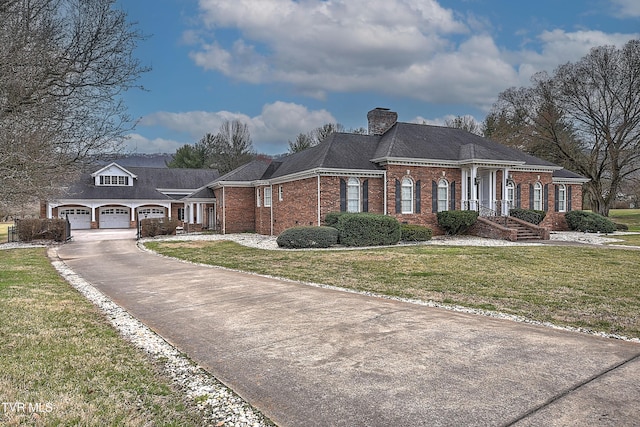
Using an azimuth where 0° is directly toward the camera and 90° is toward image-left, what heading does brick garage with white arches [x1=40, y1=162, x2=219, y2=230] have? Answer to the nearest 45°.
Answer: approximately 0°

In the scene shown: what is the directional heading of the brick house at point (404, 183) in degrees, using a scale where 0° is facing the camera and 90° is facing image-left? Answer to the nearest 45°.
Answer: approximately 315°

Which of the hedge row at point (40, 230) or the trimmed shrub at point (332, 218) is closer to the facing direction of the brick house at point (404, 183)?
the trimmed shrub

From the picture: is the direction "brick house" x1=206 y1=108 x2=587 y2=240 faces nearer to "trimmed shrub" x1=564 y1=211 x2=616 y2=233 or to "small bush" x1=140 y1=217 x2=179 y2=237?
the trimmed shrub

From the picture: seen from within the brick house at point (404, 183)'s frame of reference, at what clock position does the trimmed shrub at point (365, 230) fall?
The trimmed shrub is roughly at 2 o'clock from the brick house.

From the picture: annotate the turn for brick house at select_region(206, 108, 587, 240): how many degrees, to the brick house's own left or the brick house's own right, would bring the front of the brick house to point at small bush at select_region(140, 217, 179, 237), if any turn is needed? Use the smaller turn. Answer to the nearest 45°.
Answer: approximately 135° to the brick house's own right

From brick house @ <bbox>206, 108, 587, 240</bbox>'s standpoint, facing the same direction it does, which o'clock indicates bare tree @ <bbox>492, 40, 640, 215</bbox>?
The bare tree is roughly at 9 o'clock from the brick house.

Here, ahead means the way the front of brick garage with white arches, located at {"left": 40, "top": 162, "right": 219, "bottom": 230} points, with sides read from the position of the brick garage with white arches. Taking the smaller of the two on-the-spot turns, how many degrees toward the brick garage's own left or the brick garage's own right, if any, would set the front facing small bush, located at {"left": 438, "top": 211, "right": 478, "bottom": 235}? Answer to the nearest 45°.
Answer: approximately 45° to the brick garage's own left

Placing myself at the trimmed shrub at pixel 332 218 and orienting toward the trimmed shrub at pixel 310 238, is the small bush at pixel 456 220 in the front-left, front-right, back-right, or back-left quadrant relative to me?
back-left
